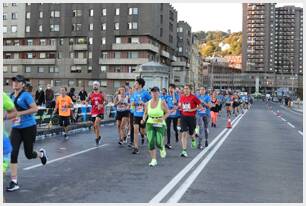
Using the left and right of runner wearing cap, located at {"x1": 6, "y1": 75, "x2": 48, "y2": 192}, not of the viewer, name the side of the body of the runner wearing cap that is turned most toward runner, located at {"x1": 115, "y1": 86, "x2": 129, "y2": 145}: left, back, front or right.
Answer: back

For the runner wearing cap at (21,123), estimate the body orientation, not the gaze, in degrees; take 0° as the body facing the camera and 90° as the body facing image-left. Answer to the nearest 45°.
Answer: approximately 45°

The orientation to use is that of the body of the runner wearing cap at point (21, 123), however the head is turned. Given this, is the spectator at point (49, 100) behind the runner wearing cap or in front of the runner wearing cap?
behind

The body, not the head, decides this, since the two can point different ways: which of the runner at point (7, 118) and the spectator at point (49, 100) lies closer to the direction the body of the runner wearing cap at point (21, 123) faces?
the runner
